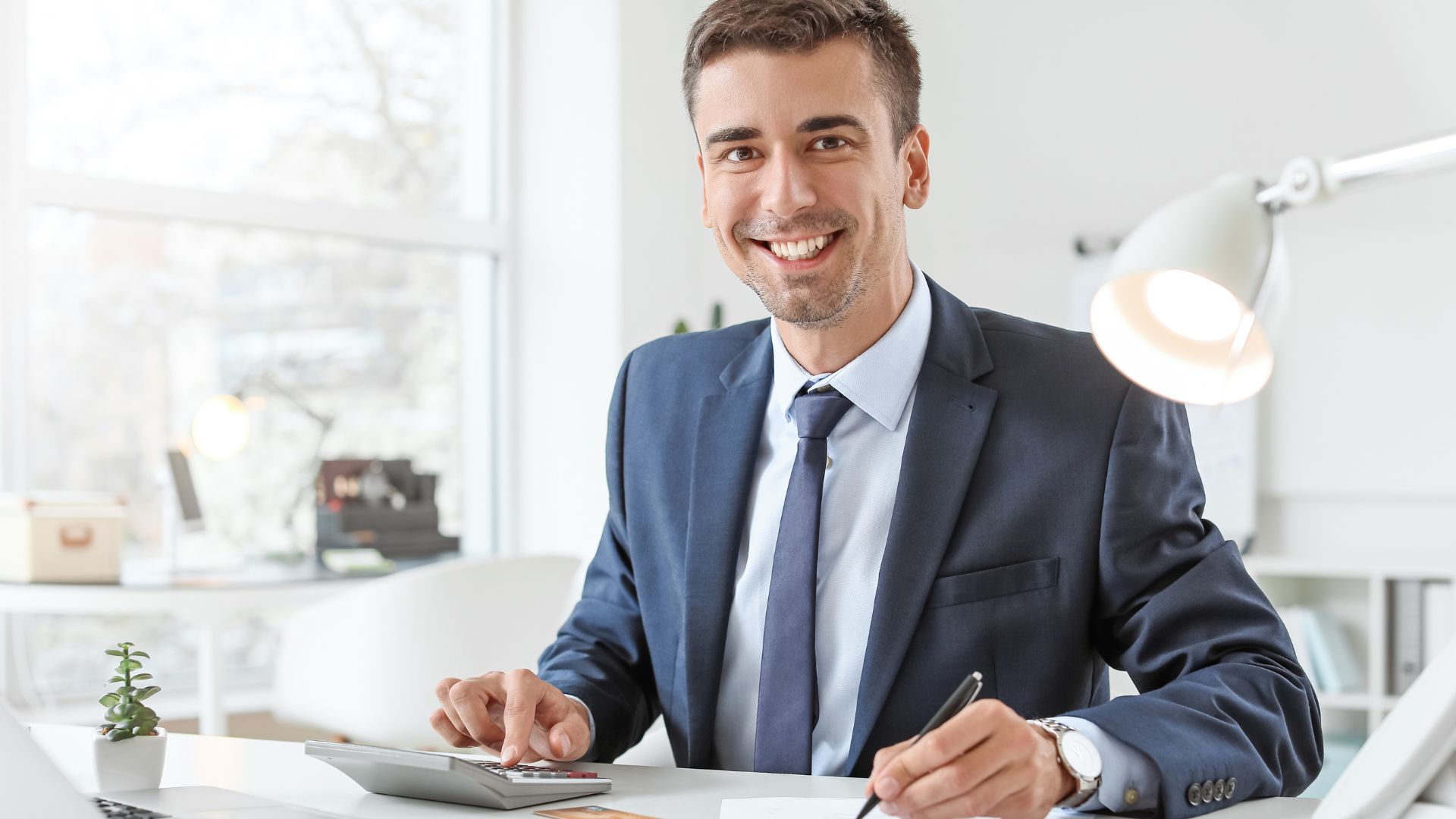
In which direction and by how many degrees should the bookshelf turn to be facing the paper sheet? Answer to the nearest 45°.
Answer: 0° — it already faces it

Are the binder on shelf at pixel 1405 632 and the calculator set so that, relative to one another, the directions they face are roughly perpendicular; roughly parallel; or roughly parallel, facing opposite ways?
roughly parallel, facing opposite ways

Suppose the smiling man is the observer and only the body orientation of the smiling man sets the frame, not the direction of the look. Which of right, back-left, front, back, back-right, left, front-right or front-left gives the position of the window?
right

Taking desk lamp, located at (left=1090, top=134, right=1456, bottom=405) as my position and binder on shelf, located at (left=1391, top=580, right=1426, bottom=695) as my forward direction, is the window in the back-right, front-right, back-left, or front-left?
front-left

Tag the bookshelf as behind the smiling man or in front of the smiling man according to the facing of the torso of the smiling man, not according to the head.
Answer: behind

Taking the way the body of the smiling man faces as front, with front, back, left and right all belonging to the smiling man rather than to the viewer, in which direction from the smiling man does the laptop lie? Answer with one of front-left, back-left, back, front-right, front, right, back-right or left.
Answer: front

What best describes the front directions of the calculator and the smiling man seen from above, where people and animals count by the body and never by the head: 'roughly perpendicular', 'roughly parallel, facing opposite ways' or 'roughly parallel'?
roughly parallel, facing opposite ways

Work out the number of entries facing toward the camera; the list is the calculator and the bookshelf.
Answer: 1

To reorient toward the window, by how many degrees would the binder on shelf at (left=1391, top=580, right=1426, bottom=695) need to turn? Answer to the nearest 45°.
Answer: approximately 90° to its right

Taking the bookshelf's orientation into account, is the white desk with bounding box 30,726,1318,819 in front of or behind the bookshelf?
in front

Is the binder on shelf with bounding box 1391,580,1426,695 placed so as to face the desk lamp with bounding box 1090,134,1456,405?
yes

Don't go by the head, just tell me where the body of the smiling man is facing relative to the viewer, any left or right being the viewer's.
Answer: facing the viewer and to the left of the viewer

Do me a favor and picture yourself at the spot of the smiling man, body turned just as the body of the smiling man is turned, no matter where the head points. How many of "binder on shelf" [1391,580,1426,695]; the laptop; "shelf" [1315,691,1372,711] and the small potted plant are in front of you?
2

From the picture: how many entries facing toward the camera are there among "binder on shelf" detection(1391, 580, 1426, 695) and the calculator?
1

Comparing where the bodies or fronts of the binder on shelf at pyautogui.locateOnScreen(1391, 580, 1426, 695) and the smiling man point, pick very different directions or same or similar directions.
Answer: same or similar directions

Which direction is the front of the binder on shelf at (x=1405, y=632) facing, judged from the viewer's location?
facing the viewer
